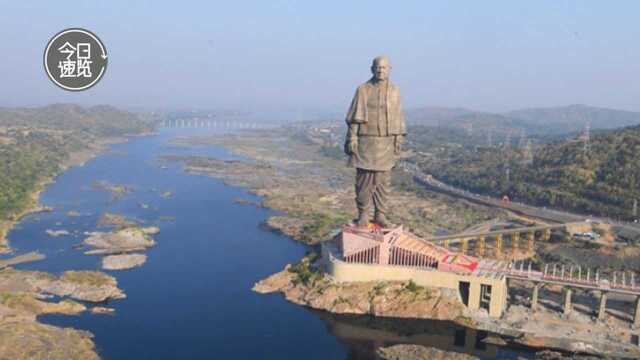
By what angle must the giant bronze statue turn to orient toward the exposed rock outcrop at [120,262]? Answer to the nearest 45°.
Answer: approximately 90° to its right

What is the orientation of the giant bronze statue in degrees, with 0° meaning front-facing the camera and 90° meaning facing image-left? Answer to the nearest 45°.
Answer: approximately 0°
